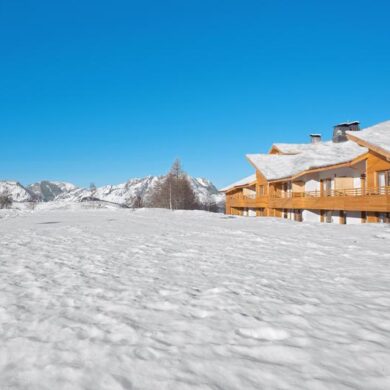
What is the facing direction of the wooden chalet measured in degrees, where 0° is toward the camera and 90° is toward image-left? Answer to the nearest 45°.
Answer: approximately 45°
